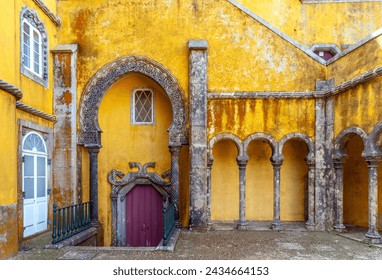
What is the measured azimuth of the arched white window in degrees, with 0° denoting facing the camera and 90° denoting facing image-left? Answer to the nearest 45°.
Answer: approximately 315°

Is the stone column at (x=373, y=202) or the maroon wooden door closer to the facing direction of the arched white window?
the stone column

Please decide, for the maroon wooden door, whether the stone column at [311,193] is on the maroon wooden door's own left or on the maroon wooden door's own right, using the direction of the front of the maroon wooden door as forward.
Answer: on the maroon wooden door's own left

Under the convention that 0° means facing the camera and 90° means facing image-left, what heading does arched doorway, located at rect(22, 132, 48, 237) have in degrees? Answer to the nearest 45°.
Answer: approximately 315°

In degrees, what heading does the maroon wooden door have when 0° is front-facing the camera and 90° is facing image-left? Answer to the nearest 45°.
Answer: approximately 0°
